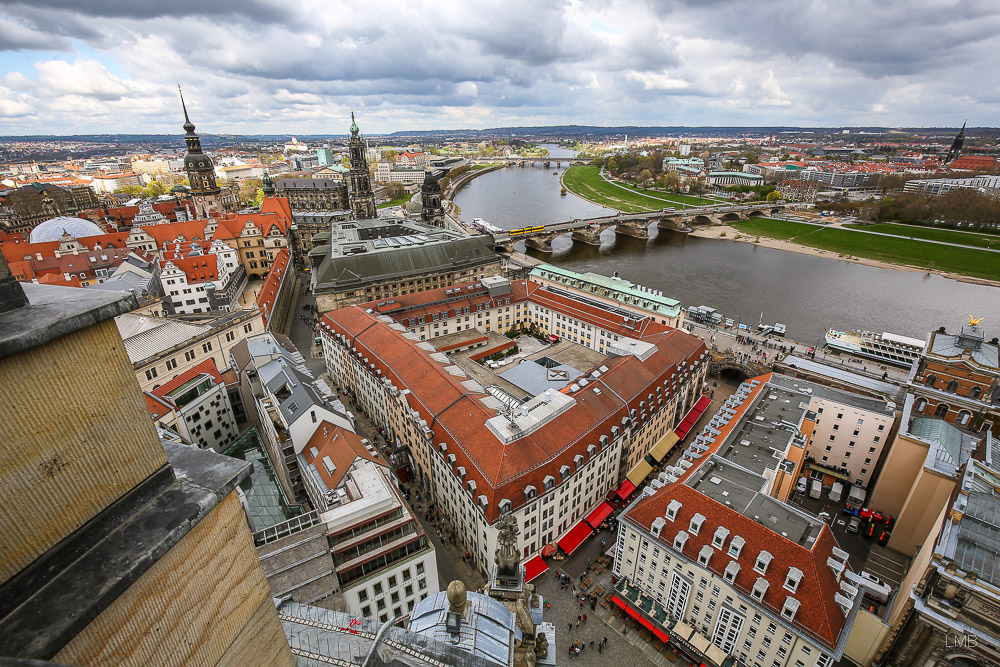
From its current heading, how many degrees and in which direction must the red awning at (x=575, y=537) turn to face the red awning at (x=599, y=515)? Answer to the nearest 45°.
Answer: approximately 90° to its left

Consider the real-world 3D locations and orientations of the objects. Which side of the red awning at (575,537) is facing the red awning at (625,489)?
left

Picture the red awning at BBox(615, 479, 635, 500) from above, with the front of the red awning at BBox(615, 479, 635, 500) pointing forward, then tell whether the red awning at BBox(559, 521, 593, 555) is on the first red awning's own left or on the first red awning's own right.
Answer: on the first red awning's own right

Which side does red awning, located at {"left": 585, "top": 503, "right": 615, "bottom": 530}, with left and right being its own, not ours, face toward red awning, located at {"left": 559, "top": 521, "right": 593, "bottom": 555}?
right

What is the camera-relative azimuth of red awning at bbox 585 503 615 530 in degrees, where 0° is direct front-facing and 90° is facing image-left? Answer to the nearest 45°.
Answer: approximately 315°

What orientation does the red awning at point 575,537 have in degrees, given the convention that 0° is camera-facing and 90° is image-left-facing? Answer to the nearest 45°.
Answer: approximately 315°

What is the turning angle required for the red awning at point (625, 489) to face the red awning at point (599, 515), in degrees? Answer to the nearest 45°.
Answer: approximately 90° to its right

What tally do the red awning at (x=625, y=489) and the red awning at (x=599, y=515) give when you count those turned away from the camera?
0

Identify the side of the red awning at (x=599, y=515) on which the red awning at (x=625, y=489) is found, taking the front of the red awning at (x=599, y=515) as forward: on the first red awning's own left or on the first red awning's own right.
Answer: on the first red awning's own left
